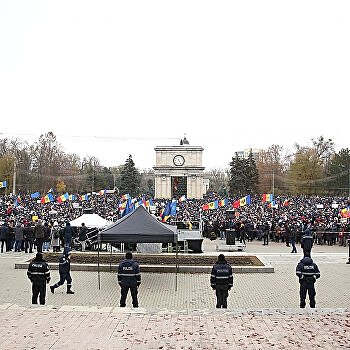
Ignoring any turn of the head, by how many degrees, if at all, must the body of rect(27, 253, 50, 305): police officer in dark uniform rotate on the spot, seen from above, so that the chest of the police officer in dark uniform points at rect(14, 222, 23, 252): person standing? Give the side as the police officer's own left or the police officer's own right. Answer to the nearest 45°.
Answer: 0° — they already face them

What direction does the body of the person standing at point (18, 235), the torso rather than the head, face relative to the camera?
away from the camera

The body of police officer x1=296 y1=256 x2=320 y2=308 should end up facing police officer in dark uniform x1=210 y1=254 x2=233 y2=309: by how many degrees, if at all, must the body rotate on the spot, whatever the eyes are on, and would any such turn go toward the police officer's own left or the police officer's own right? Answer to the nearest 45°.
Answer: approximately 135° to the police officer's own left

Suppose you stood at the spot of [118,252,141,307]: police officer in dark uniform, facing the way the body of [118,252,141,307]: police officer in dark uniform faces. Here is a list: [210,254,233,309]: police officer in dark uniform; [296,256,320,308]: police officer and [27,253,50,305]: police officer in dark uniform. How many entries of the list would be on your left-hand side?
1

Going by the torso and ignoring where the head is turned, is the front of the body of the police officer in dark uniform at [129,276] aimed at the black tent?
yes

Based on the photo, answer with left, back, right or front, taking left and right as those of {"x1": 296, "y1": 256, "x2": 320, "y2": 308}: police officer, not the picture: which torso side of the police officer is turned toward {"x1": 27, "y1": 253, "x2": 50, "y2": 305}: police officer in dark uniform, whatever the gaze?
left

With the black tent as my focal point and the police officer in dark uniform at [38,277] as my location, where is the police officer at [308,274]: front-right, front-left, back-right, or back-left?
front-right

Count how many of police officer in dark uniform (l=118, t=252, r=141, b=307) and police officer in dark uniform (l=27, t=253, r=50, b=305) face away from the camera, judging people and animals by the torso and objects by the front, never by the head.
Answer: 2

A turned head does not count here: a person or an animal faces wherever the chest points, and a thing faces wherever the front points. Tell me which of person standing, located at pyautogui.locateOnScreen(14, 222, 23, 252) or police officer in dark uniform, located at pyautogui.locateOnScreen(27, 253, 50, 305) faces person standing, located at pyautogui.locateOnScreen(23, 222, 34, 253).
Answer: the police officer in dark uniform

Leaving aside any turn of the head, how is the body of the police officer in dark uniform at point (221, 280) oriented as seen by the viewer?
away from the camera

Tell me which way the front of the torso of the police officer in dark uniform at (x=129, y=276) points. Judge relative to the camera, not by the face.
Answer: away from the camera

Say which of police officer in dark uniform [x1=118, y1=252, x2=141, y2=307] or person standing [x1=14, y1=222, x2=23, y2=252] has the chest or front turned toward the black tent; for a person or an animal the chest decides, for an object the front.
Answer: the police officer in dark uniform

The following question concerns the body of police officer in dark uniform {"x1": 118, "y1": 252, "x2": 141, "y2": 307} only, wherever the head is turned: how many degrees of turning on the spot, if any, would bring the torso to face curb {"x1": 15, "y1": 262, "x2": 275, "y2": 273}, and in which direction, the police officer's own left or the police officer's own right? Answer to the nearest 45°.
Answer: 0° — they already face it

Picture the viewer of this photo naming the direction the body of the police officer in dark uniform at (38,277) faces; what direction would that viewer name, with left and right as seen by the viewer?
facing away from the viewer

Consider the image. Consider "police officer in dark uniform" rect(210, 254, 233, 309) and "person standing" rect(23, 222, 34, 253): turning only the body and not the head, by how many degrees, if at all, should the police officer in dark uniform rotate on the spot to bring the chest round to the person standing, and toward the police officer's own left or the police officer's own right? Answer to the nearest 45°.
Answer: approximately 45° to the police officer's own left

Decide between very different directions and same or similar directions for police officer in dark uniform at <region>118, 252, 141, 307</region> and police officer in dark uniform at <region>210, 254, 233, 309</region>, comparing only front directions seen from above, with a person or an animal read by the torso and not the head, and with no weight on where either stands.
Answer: same or similar directions
